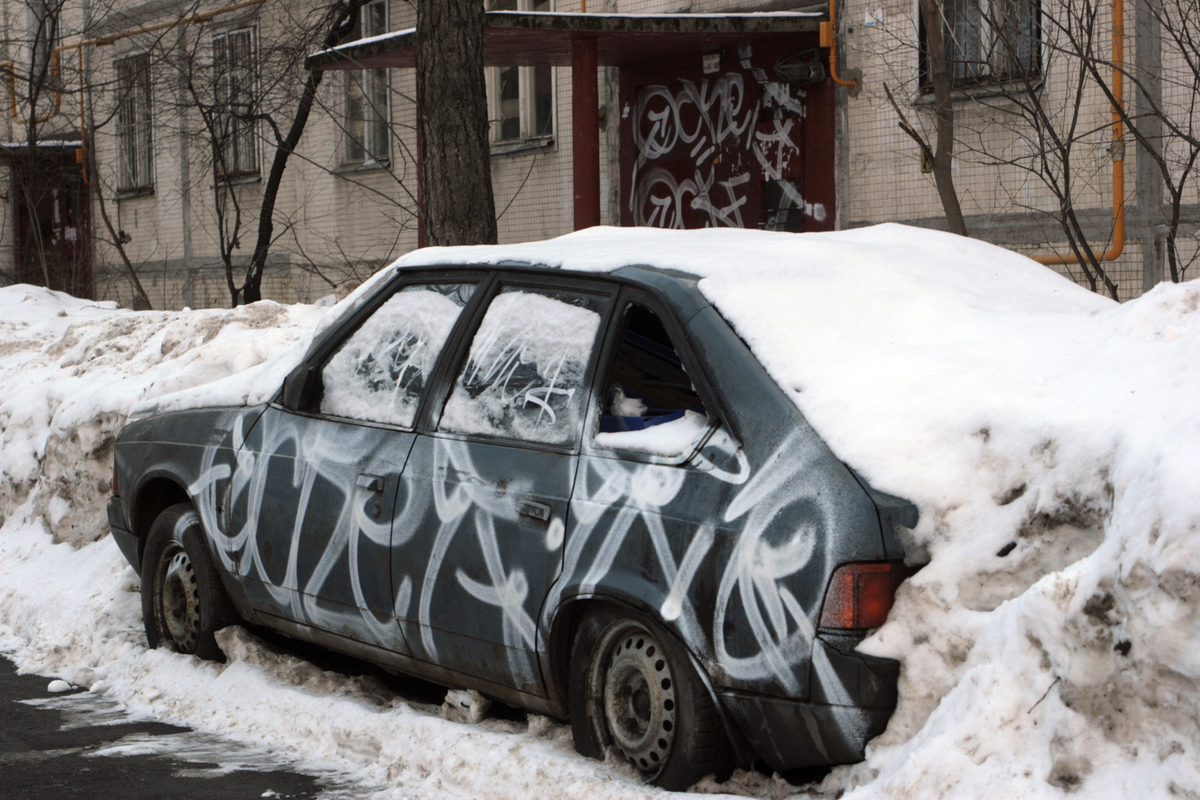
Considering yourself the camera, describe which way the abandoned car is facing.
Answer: facing away from the viewer and to the left of the viewer

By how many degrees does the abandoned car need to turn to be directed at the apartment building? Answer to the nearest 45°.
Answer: approximately 45° to its right
